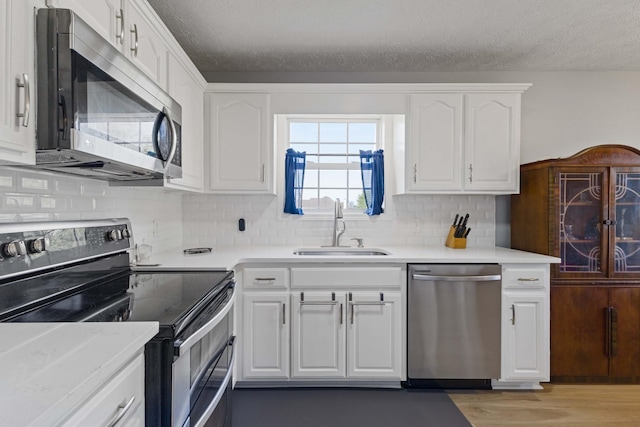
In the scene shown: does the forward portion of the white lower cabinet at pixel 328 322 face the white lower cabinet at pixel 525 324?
no

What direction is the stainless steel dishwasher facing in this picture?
toward the camera

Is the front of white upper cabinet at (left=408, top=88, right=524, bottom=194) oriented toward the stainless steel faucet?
no

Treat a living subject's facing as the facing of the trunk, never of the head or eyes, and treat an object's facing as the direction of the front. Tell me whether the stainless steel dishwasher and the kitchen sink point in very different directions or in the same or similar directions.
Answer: same or similar directions

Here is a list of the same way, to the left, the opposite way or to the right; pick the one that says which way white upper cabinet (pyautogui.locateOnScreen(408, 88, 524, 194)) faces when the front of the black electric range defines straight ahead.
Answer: to the right

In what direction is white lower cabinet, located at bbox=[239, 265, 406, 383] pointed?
toward the camera

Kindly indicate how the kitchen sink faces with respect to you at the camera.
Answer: facing the viewer

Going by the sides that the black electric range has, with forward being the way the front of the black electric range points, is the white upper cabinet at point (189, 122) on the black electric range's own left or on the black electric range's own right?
on the black electric range's own left

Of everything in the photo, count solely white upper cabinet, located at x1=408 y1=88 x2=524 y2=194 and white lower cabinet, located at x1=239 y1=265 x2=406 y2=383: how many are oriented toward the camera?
2

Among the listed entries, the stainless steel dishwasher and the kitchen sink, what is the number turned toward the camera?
2

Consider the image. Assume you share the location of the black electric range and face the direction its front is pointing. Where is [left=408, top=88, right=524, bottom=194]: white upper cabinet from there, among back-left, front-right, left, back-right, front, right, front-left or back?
front-left

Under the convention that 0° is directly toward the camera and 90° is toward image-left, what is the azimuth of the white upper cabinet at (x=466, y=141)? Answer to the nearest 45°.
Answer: approximately 0°

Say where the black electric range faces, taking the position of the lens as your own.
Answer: facing the viewer and to the right of the viewer
